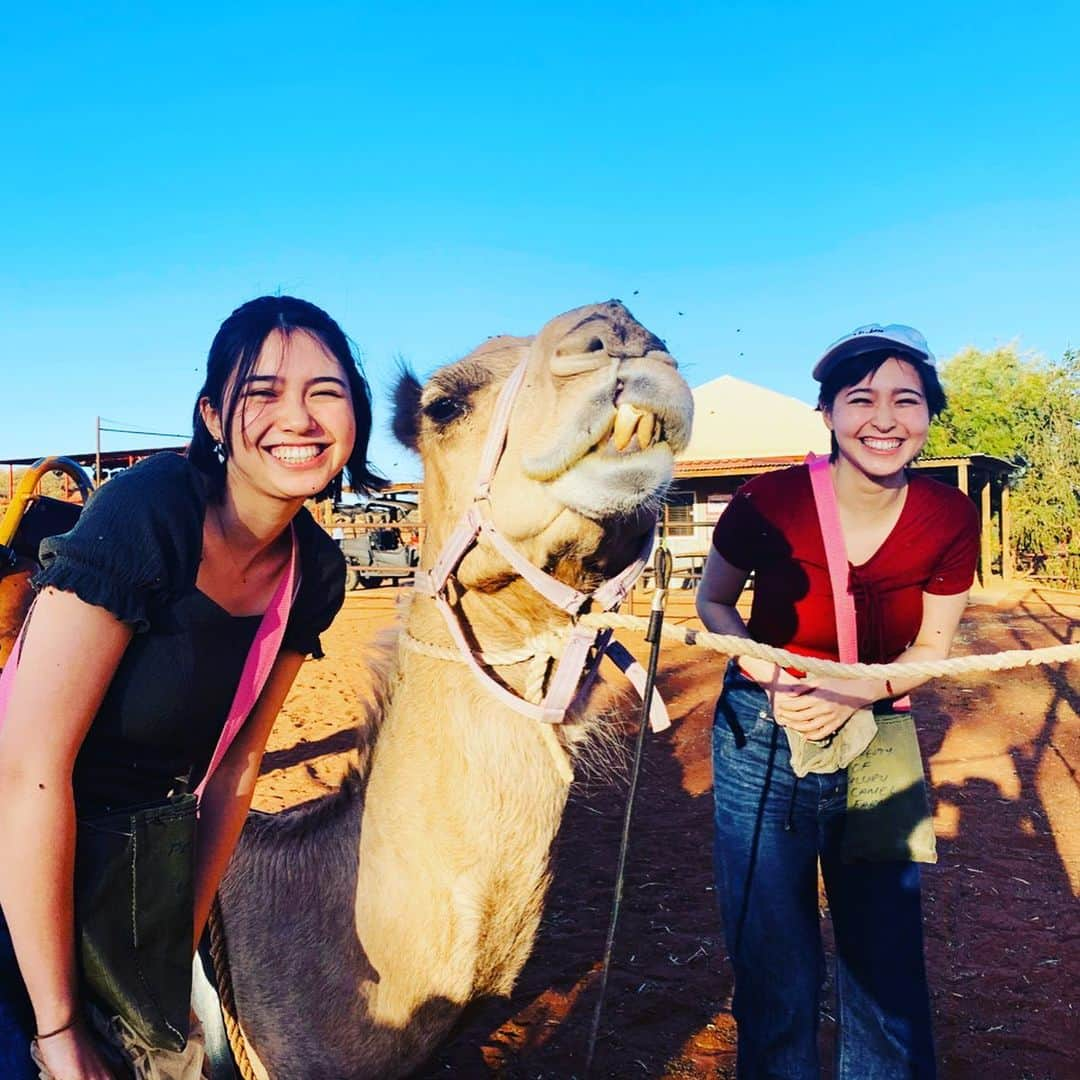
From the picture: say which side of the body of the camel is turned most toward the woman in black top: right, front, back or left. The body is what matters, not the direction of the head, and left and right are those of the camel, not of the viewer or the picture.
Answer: right

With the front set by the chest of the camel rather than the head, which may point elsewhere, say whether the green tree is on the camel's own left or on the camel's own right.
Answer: on the camel's own left

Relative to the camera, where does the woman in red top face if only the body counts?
toward the camera

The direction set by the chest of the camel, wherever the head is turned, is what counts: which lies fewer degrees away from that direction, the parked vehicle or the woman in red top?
the woman in red top

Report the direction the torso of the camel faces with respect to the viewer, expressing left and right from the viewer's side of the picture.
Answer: facing the viewer and to the right of the viewer

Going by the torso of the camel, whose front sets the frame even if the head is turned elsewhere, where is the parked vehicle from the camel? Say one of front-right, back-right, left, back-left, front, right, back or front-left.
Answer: back-left

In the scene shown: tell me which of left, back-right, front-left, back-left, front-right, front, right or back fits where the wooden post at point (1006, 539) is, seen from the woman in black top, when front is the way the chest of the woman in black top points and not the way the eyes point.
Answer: left

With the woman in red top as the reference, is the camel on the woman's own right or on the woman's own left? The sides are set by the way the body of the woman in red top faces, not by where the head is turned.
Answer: on the woman's own right

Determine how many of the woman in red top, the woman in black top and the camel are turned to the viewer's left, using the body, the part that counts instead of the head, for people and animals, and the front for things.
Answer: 0

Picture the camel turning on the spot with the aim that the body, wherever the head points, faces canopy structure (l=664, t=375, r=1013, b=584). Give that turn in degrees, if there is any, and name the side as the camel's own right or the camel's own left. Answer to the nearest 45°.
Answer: approximately 135° to the camel's own left

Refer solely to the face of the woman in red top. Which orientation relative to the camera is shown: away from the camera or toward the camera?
toward the camera

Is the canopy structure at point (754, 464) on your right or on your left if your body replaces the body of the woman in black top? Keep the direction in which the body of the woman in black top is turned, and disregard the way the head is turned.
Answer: on your left

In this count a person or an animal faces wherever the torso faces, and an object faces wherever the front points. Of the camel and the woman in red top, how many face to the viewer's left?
0

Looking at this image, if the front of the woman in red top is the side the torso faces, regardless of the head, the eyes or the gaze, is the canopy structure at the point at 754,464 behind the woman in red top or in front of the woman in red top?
behind

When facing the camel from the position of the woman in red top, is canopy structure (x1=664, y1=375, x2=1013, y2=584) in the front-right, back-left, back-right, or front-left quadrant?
back-right
